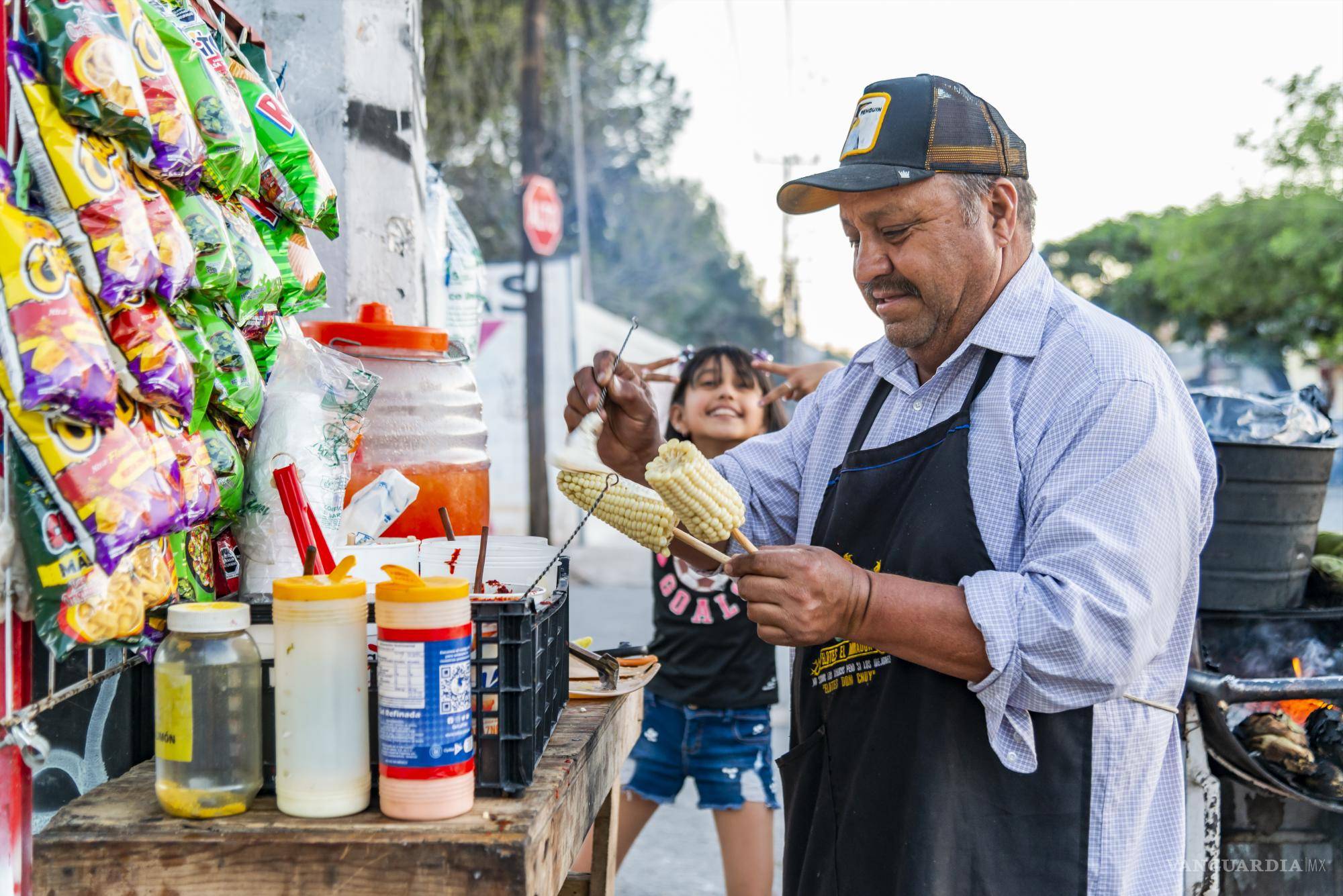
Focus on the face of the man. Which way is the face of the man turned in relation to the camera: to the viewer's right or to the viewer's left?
to the viewer's left

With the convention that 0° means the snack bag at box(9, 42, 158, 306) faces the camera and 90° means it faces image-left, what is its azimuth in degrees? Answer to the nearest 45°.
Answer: approximately 315°

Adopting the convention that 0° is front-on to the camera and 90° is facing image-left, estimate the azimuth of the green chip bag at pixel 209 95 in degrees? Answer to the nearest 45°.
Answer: approximately 315°

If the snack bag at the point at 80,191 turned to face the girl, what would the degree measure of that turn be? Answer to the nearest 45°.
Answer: approximately 90° to its left
